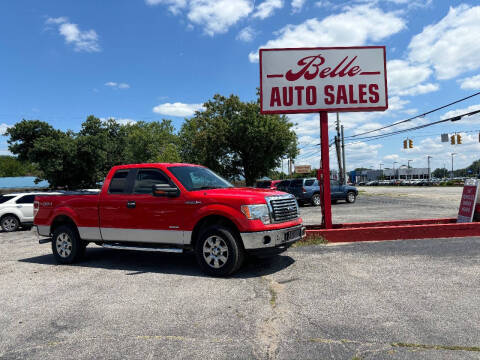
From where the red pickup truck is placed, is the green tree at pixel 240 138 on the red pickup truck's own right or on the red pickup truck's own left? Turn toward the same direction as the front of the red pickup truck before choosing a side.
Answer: on the red pickup truck's own left

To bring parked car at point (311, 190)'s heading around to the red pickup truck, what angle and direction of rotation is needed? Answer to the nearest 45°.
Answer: approximately 135° to its right

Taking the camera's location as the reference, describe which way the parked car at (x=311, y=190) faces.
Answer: facing away from the viewer and to the right of the viewer

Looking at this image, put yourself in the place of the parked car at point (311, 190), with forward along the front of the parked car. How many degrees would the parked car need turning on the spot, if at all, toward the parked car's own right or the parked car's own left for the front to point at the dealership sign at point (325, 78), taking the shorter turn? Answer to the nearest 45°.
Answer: approximately 135° to the parked car's own right

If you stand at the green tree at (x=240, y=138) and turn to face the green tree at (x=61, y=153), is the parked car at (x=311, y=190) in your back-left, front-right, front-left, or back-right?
back-left

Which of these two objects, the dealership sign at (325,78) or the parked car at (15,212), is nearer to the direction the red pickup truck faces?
the dealership sign
